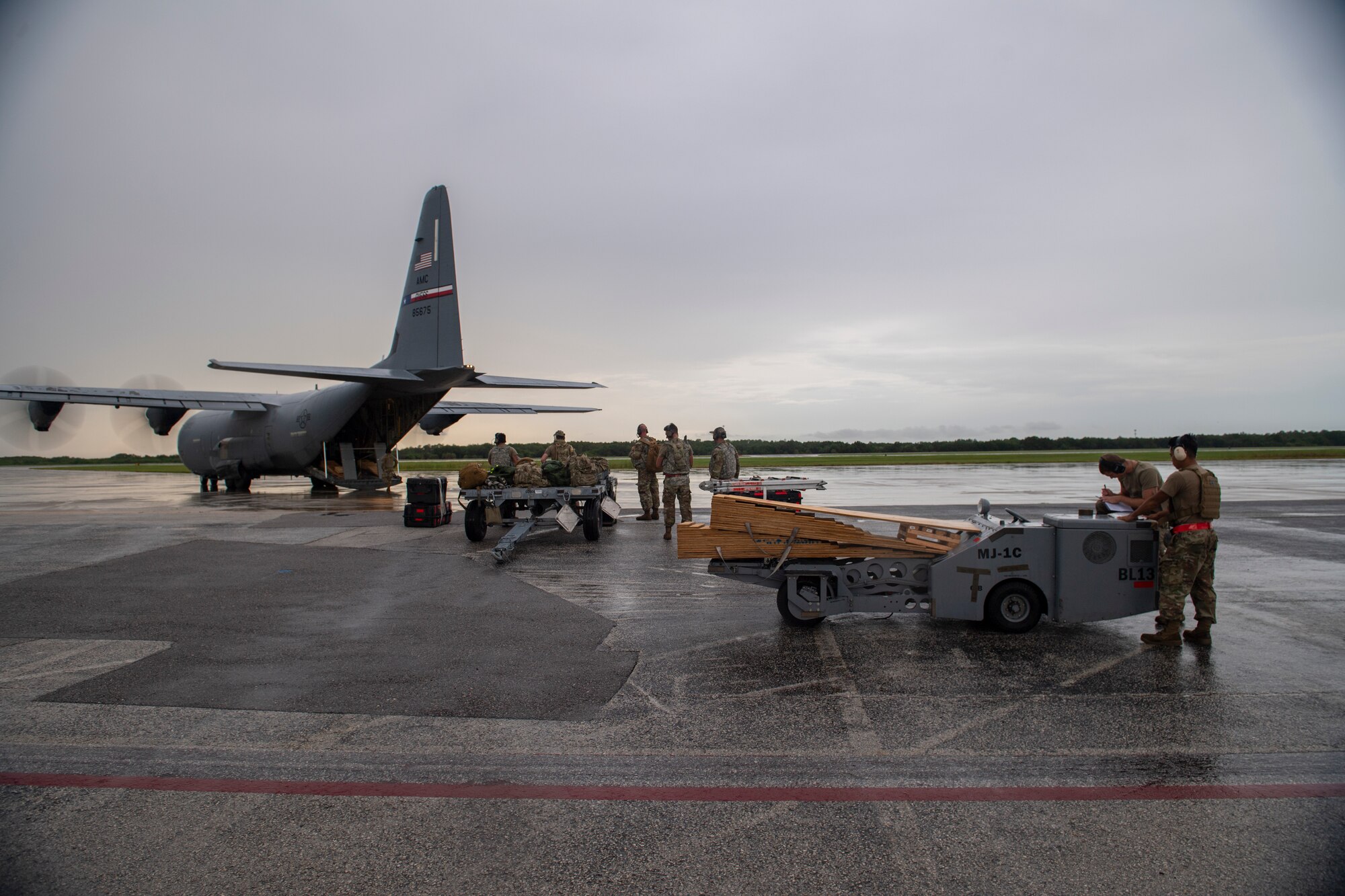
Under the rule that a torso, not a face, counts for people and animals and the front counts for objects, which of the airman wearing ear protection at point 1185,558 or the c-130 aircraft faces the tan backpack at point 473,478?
the airman wearing ear protection

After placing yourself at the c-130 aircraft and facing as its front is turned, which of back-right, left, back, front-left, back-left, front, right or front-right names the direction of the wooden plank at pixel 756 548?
back-left

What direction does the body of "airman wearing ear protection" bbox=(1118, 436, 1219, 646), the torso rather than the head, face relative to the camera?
to the viewer's left

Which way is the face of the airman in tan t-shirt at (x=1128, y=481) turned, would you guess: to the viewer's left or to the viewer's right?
to the viewer's left

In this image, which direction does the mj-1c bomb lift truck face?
to the viewer's left

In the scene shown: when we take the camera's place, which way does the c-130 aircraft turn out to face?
facing away from the viewer and to the left of the viewer

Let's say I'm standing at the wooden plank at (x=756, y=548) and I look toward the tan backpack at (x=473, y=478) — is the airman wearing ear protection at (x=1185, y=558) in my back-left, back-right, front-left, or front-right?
back-right

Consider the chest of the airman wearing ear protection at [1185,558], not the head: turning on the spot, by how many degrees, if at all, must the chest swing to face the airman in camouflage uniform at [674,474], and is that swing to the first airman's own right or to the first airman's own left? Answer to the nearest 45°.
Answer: approximately 45° to the first airman's own right

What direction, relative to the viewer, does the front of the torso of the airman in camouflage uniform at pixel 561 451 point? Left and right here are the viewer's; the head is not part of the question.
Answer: facing away from the viewer

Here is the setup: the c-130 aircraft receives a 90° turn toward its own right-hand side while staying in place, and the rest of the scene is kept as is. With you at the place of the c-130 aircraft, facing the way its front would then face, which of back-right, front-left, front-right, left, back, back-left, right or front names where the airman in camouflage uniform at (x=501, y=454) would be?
back-right
